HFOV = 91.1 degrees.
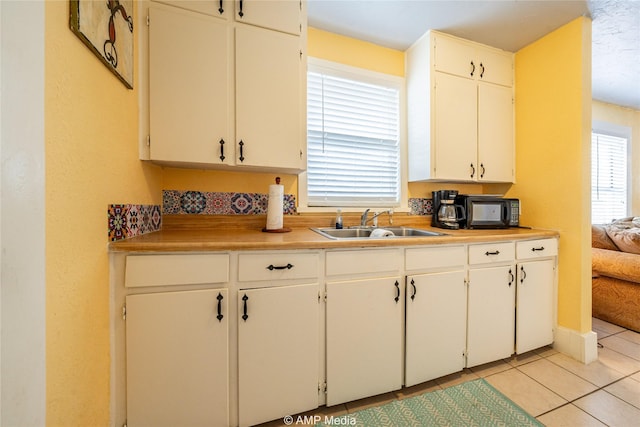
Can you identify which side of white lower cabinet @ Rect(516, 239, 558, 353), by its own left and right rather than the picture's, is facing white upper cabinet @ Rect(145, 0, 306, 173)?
right

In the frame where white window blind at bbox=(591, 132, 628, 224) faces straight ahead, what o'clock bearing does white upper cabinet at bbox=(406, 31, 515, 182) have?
The white upper cabinet is roughly at 2 o'clock from the white window blind.

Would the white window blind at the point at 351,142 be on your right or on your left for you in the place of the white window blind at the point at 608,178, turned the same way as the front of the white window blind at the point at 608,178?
on your right

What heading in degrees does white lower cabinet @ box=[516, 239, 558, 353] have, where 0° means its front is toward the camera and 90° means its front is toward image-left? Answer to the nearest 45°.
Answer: approximately 315°

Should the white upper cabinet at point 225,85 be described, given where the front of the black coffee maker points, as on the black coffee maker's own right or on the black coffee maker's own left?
on the black coffee maker's own right

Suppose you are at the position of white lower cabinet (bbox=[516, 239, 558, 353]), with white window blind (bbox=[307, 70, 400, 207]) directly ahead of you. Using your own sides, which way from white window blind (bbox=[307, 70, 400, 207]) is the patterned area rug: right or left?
left

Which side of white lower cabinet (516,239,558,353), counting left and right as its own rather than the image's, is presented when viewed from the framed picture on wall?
right

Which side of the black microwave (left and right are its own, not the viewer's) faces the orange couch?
left
